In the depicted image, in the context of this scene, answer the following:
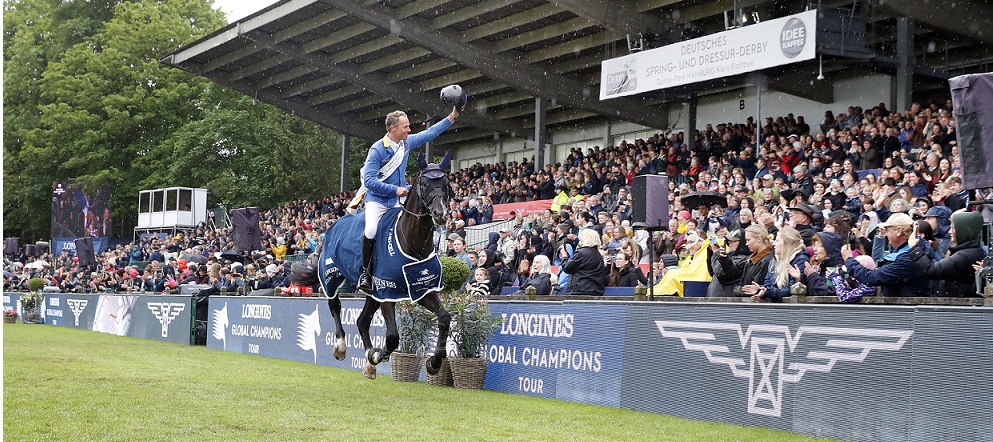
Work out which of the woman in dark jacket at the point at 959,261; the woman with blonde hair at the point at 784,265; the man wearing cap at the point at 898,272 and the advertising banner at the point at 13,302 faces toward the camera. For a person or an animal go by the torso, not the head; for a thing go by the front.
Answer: the advertising banner

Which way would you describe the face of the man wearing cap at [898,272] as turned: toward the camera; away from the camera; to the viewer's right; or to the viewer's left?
to the viewer's left

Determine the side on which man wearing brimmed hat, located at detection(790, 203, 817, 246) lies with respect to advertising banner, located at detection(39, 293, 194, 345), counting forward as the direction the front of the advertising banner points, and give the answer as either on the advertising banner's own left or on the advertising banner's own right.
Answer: on the advertising banner's own left

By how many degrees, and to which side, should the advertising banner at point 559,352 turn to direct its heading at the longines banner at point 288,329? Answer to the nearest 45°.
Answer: approximately 90° to its right

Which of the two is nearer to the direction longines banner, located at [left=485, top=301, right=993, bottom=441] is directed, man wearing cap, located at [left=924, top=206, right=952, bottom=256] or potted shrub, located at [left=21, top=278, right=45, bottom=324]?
the potted shrub

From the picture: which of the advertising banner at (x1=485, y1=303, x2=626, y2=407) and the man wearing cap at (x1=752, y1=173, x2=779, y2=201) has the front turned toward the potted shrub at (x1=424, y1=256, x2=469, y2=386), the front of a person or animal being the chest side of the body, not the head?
the man wearing cap

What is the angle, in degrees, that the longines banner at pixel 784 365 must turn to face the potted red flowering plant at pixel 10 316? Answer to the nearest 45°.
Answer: approximately 90° to its right

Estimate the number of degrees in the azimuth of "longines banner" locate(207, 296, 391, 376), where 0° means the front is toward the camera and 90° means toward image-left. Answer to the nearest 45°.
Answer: approximately 45°
